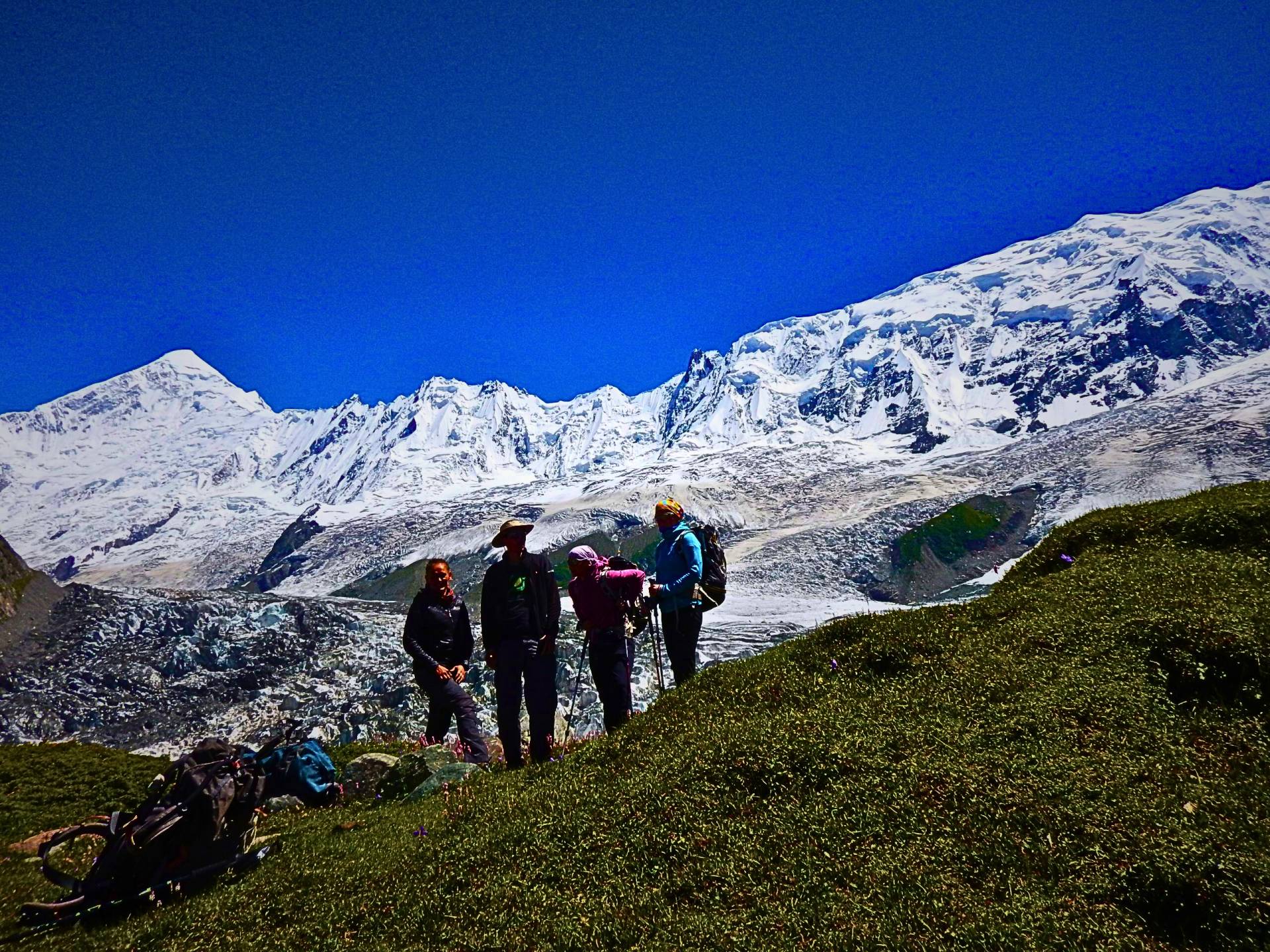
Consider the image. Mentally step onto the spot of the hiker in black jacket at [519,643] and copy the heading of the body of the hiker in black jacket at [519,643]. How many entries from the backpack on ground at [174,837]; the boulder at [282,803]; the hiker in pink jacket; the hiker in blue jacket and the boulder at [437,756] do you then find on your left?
2

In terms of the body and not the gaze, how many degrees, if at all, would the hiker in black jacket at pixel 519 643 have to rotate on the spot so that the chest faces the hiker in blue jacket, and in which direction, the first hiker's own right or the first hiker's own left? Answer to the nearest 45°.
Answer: approximately 90° to the first hiker's own left

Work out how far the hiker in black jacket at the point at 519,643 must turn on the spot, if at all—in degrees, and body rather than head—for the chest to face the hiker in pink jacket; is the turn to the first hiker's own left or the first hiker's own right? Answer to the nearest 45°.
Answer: approximately 90° to the first hiker's own left

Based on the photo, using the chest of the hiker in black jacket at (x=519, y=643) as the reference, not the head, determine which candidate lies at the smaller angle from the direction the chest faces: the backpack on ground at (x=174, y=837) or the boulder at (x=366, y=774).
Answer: the backpack on ground

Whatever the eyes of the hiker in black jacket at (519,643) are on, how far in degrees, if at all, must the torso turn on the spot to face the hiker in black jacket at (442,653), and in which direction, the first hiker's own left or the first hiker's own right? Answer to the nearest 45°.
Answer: approximately 135° to the first hiker's own right

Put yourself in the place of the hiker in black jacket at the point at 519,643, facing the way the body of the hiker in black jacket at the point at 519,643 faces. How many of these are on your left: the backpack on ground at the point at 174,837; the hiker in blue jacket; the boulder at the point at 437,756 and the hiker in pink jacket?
2

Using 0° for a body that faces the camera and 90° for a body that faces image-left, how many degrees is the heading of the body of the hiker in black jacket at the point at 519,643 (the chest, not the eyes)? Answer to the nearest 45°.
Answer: approximately 0°

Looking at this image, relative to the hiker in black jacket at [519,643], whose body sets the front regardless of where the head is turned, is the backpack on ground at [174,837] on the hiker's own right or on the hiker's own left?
on the hiker's own right
